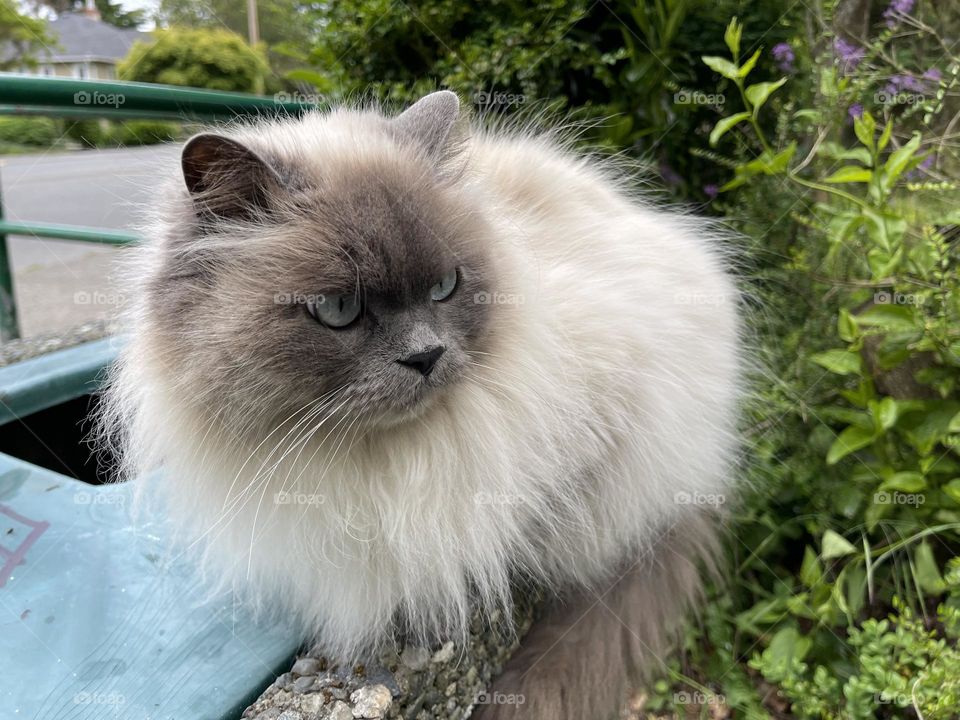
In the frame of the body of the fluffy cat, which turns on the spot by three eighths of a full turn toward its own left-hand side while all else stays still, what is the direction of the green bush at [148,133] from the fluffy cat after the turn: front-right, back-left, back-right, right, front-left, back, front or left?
back-left

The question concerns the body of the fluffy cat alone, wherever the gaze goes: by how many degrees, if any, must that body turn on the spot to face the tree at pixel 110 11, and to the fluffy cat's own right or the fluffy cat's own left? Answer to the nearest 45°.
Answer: approximately 90° to the fluffy cat's own right

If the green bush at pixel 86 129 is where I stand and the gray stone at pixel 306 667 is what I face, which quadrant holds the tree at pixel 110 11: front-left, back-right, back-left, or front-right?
back-left

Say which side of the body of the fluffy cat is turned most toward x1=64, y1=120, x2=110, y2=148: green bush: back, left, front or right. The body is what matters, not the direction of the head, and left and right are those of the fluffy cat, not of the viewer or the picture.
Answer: right

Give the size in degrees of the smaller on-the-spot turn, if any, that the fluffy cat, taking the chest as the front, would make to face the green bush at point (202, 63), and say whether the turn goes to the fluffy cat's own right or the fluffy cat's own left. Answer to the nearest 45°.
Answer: approximately 135° to the fluffy cat's own right

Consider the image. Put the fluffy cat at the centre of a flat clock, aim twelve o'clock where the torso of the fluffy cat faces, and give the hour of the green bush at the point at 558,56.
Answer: The green bush is roughly at 5 o'clock from the fluffy cat.

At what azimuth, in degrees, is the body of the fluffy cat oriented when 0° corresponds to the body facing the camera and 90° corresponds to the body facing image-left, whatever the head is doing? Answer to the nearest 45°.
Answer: approximately 45°

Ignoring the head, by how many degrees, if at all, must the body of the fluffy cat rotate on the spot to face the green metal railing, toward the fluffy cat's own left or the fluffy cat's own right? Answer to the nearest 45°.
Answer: approximately 90° to the fluffy cat's own right
